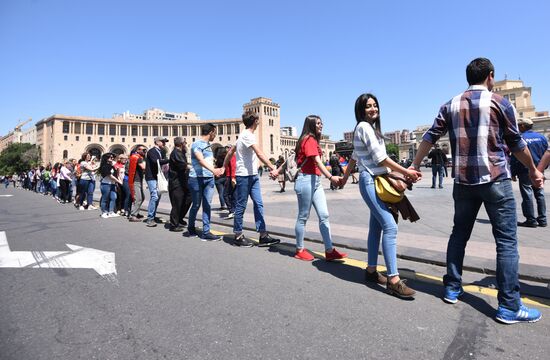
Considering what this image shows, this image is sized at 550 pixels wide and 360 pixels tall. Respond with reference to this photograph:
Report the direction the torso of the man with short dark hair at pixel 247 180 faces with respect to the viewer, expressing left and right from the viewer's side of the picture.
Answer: facing to the right of the viewer

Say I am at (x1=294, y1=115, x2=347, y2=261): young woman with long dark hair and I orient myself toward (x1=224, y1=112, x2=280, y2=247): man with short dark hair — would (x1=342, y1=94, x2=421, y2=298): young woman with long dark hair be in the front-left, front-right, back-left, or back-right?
back-left

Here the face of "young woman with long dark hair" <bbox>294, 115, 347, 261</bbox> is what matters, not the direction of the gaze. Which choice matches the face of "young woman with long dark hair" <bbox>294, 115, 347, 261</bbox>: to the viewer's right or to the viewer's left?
to the viewer's right

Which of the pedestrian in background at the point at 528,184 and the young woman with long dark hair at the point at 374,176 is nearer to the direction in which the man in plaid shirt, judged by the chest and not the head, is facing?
the pedestrian in background
